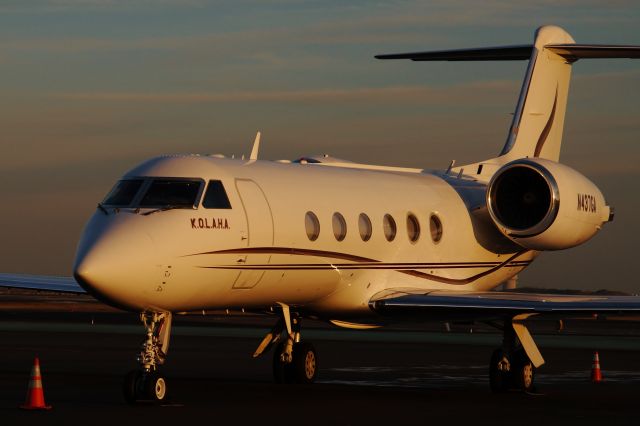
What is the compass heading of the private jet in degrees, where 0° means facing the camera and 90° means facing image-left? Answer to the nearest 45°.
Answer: approximately 45°

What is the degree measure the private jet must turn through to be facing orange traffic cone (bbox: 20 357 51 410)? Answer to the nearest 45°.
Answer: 0° — it already faces it
